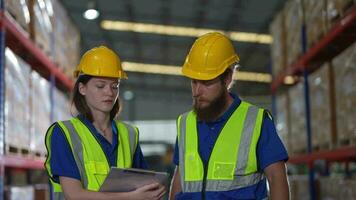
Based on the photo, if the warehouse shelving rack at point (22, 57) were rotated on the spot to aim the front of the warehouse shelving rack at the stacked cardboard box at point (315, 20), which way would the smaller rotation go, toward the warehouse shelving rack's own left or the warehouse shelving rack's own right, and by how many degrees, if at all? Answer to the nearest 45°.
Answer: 0° — it already faces it

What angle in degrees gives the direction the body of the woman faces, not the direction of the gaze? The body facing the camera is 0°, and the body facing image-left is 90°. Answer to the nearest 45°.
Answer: approximately 315°

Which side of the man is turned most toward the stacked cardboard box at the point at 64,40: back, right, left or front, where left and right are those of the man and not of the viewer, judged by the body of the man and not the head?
right

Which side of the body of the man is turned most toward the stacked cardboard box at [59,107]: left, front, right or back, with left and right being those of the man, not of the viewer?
right

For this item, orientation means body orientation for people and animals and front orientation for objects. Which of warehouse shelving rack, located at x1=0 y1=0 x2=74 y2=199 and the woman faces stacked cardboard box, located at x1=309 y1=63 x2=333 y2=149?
the warehouse shelving rack

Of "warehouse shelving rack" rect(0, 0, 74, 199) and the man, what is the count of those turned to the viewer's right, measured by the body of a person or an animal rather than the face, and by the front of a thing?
1

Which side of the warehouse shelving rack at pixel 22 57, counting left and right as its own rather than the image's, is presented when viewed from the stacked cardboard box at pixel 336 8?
front

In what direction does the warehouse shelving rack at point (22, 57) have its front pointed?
to the viewer's right

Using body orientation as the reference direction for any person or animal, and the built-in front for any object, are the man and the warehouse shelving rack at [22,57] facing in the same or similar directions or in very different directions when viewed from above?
very different directions

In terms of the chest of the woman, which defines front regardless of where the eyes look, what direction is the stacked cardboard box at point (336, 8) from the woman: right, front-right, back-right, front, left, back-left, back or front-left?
left

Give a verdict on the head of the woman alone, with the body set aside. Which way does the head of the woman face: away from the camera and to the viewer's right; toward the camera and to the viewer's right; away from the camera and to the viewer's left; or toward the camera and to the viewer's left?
toward the camera and to the viewer's right

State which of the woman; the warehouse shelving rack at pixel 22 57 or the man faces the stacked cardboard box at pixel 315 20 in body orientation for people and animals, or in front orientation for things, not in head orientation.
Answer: the warehouse shelving rack
